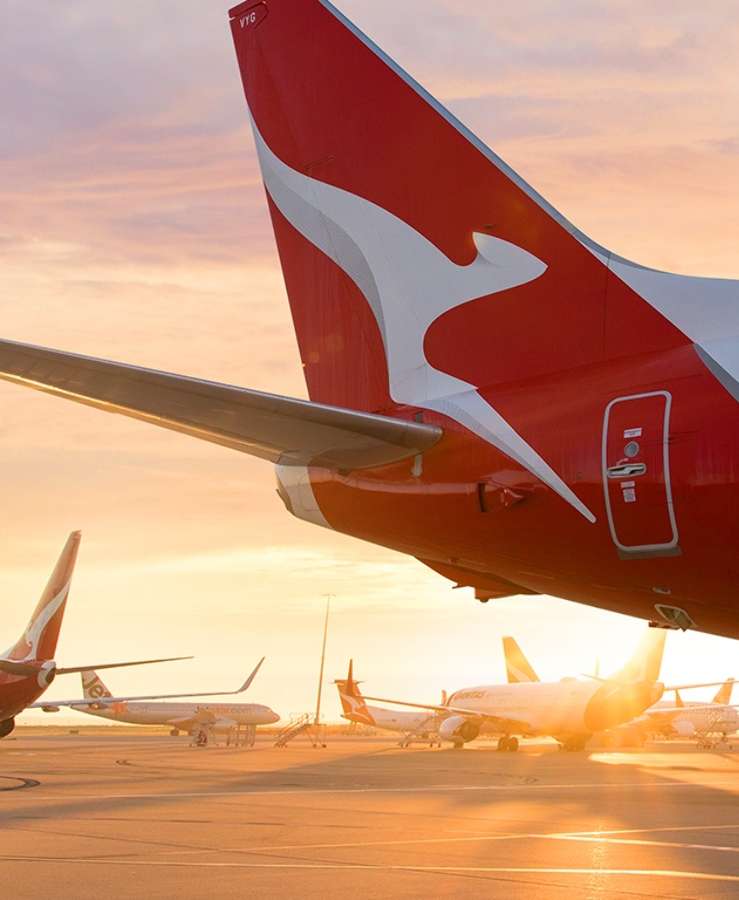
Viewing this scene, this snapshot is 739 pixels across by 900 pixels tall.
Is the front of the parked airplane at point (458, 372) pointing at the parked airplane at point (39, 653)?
no
